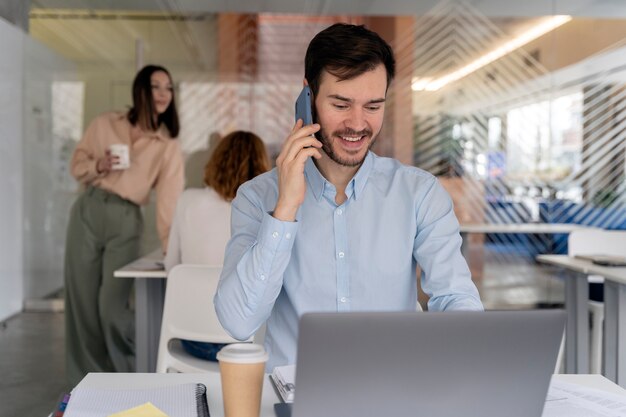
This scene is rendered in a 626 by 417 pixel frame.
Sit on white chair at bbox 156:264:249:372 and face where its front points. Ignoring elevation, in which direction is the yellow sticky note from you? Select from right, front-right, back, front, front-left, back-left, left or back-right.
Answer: back

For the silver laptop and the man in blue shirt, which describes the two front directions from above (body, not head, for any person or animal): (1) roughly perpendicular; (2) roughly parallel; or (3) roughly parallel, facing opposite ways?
roughly parallel, facing opposite ways

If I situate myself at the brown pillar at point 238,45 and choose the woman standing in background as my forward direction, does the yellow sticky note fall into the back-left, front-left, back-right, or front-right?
front-left

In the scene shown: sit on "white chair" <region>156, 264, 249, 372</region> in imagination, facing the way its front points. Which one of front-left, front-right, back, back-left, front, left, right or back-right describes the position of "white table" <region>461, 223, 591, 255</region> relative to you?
front-right

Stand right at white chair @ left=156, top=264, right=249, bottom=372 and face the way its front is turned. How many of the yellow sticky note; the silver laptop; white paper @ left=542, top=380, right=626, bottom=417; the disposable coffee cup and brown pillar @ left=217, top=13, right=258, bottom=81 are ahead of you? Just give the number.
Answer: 1

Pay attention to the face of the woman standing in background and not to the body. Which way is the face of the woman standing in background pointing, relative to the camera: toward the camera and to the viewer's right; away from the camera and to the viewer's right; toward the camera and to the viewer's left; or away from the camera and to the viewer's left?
toward the camera and to the viewer's right

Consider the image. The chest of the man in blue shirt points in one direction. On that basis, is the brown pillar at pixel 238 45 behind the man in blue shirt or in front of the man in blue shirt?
behind

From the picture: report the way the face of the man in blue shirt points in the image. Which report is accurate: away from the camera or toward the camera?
toward the camera

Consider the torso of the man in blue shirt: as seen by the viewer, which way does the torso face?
toward the camera

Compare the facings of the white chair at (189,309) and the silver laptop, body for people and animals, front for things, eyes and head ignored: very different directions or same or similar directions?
same or similar directions

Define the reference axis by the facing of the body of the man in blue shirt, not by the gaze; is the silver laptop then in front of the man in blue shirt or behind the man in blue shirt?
in front

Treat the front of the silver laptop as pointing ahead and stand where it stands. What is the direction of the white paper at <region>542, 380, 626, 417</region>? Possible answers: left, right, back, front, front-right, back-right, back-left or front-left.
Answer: front-right

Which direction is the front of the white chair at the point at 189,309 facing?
away from the camera

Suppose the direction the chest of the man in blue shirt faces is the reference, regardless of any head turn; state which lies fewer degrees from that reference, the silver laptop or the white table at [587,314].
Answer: the silver laptop

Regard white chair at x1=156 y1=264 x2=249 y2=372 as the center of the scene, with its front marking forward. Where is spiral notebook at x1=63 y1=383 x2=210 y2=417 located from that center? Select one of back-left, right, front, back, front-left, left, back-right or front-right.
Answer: back

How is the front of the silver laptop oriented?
away from the camera
